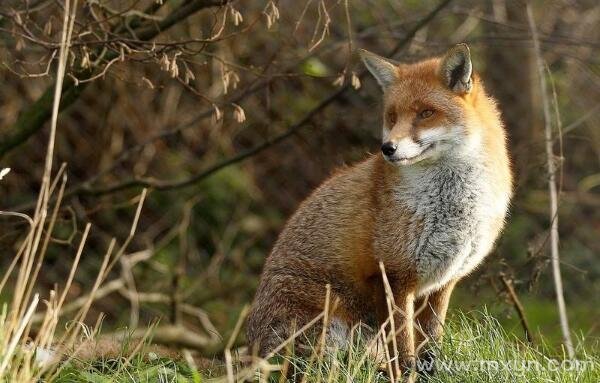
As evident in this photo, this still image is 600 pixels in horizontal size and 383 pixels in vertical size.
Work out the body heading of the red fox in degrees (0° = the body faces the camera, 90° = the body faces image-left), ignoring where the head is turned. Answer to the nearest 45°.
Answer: approximately 315°
